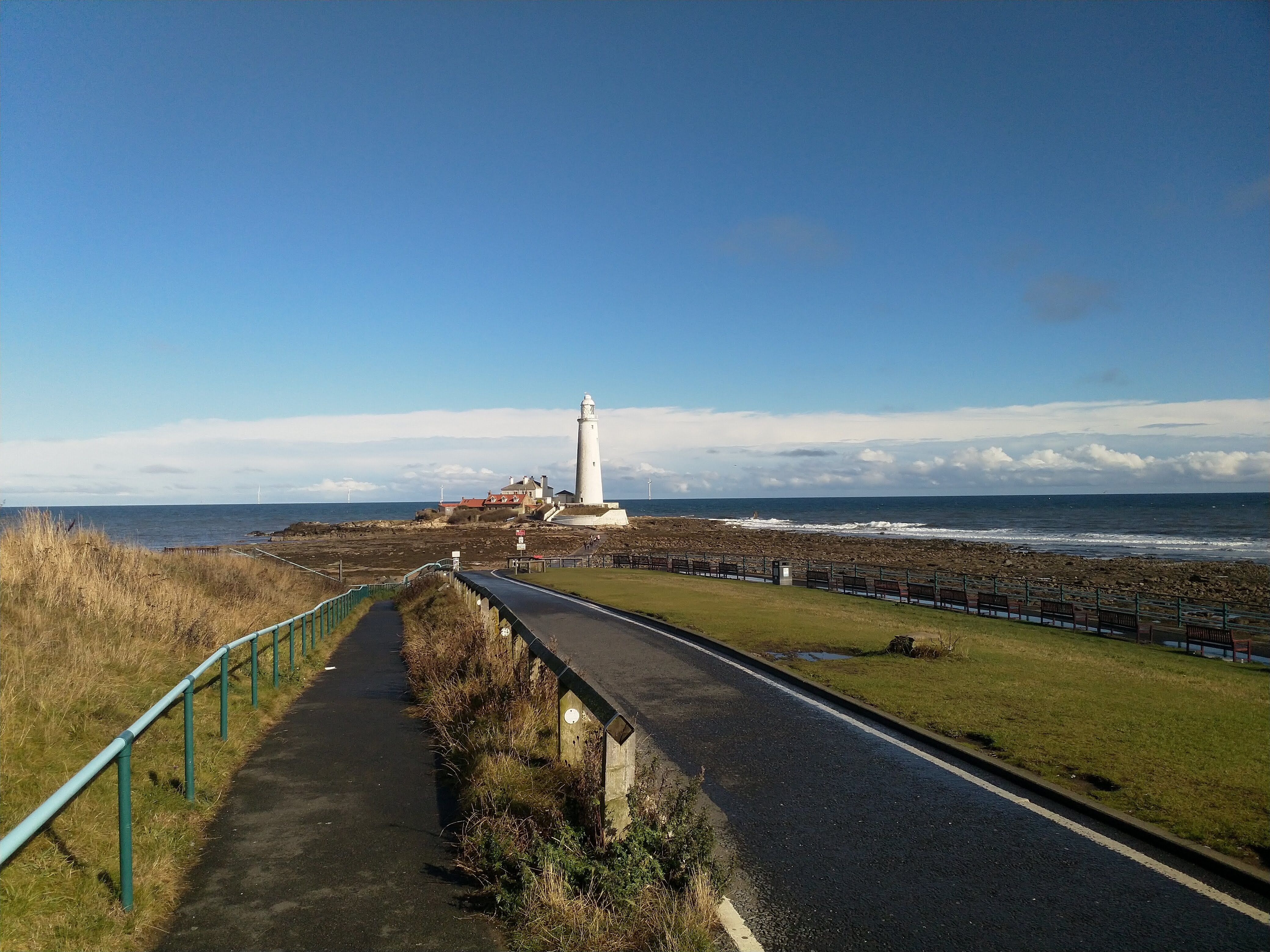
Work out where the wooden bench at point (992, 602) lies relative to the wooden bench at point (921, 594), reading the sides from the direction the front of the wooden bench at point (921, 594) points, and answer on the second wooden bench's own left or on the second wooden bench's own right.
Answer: on the second wooden bench's own right

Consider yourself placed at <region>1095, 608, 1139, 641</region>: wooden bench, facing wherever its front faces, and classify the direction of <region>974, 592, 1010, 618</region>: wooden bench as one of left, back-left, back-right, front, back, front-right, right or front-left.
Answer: left

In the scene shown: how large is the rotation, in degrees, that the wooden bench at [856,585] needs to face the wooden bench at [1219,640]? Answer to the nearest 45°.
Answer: approximately 90° to its right

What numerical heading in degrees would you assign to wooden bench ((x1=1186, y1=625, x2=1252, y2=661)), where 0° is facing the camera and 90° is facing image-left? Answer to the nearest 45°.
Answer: approximately 225°

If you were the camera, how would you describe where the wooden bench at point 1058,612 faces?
facing away from the viewer and to the right of the viewer

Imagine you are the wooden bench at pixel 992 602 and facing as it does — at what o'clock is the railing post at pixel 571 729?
The railing post is roughly at 5 o'clock from the wooden bench.
